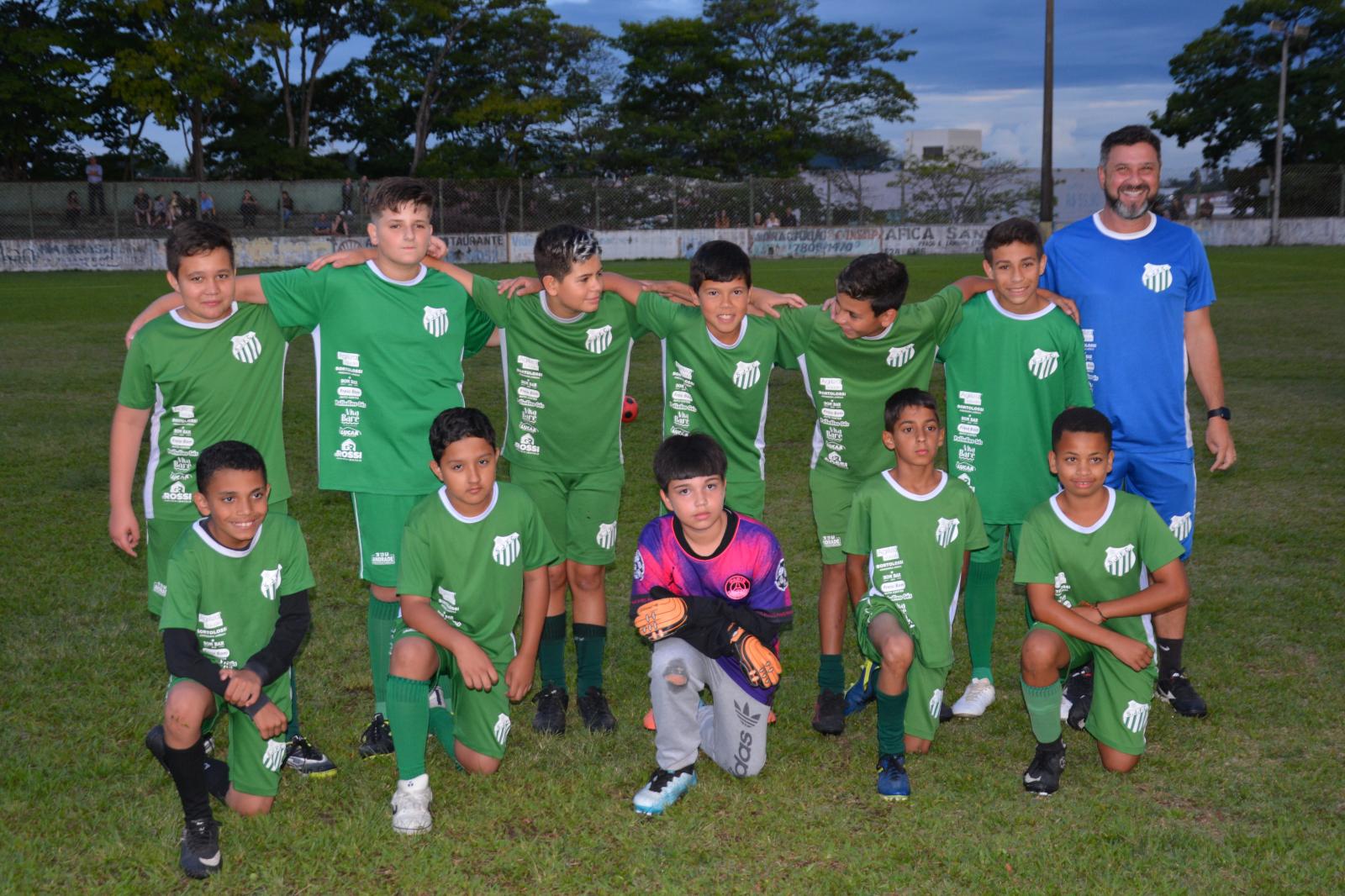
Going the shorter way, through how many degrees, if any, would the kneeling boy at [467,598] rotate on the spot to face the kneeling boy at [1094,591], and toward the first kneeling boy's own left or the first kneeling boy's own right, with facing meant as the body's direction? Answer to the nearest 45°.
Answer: approximately 90° to the first kneeling boy's own left

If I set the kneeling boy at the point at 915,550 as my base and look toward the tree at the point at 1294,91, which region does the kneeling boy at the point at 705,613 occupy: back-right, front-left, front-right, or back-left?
back-left

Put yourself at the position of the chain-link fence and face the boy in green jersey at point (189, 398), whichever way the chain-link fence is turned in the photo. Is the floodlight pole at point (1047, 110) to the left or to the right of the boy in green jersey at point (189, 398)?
left

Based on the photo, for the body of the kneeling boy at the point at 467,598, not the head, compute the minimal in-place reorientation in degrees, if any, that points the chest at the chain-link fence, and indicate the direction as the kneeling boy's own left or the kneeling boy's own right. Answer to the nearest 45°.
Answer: approximately 180°

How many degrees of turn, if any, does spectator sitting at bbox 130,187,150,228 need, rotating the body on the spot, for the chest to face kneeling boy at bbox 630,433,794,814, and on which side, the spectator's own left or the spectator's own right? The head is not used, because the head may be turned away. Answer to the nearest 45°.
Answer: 0° — they already face them

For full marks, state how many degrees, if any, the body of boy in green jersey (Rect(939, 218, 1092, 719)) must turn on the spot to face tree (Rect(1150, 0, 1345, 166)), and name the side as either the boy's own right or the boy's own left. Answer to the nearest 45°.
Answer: approximately 180°

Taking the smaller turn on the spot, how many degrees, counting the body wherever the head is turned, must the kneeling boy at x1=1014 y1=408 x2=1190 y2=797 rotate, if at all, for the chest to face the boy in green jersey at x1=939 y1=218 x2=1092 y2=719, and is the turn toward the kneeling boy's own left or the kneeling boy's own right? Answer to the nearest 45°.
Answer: approximately 135° to the kneeling boy's own right

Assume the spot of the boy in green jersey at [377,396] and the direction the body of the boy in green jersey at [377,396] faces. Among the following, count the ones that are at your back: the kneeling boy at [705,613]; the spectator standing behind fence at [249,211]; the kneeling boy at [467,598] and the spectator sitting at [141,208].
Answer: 2

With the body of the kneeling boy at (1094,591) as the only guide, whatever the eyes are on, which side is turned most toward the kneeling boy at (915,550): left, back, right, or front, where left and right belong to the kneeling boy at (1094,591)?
right
